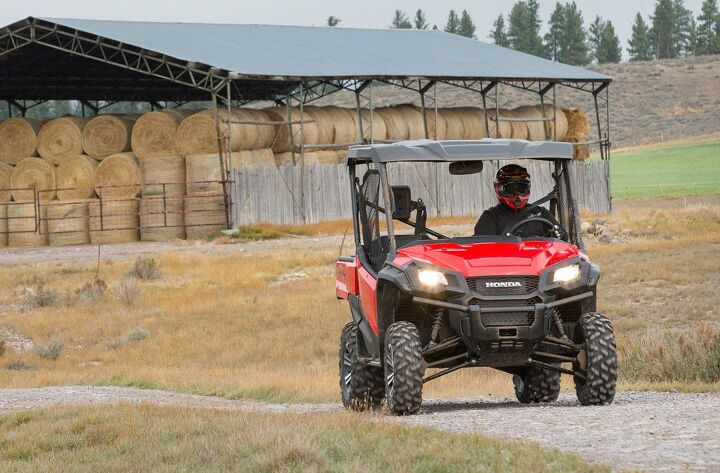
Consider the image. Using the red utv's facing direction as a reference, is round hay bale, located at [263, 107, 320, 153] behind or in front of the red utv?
behind

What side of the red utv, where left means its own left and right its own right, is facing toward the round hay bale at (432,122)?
back

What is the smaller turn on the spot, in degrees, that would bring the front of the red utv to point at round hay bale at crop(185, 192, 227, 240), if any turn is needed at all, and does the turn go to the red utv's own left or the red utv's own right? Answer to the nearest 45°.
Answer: approximately 180°

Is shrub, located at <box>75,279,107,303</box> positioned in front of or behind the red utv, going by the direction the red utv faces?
behind

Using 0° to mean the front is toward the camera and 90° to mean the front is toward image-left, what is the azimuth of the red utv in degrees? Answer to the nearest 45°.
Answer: approximately 0°

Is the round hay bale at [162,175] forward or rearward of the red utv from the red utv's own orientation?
rearward

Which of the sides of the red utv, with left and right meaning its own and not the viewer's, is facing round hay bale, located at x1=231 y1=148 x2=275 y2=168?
back

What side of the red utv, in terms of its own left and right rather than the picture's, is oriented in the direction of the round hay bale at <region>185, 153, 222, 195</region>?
back

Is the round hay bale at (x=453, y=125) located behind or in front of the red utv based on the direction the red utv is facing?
behind

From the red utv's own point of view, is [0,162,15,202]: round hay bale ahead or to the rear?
to the rear

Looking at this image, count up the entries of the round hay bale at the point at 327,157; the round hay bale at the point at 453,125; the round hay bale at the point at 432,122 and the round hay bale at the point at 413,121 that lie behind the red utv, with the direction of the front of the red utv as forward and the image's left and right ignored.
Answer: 4
